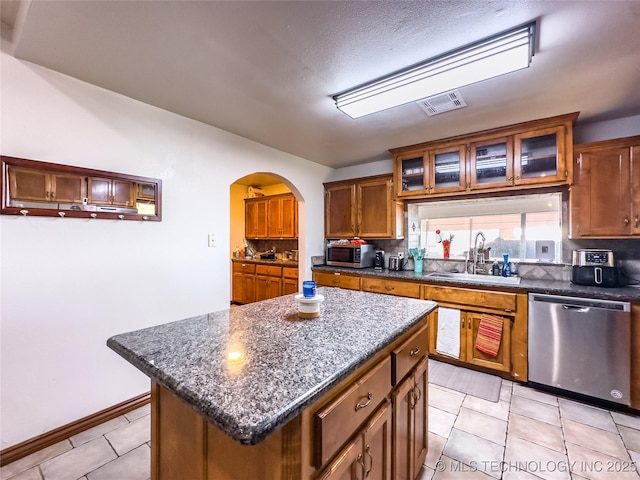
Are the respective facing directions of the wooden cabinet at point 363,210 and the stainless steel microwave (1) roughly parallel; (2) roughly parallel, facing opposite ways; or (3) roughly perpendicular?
roughly parallel

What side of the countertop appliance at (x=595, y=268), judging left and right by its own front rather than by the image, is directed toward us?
front

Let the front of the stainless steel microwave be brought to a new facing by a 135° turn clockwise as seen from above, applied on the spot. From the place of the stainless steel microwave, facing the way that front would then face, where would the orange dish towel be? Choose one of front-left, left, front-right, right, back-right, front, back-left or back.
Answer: back-right

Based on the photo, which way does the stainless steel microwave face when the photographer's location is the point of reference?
facing the viewer and to the left of the viewer

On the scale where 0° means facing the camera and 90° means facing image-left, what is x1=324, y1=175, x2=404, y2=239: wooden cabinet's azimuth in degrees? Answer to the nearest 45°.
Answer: approximately 45°

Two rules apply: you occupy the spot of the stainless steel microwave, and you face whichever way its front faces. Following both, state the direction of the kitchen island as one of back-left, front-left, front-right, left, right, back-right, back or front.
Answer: front-left

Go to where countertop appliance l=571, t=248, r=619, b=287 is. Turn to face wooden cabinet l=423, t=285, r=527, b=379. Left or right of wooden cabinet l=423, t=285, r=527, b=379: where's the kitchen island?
left

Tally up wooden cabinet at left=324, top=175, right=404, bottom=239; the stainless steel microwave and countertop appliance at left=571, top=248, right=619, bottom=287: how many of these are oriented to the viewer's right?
0

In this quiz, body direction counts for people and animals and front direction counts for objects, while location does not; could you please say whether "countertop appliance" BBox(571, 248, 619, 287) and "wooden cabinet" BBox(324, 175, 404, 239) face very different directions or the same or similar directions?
same or similar directions

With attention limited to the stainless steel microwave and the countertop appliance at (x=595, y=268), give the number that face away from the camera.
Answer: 0

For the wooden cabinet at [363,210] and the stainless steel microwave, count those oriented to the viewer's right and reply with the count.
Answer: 0

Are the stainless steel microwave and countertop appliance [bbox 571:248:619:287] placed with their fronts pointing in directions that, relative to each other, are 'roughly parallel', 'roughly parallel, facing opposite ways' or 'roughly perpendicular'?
roughly parallel
